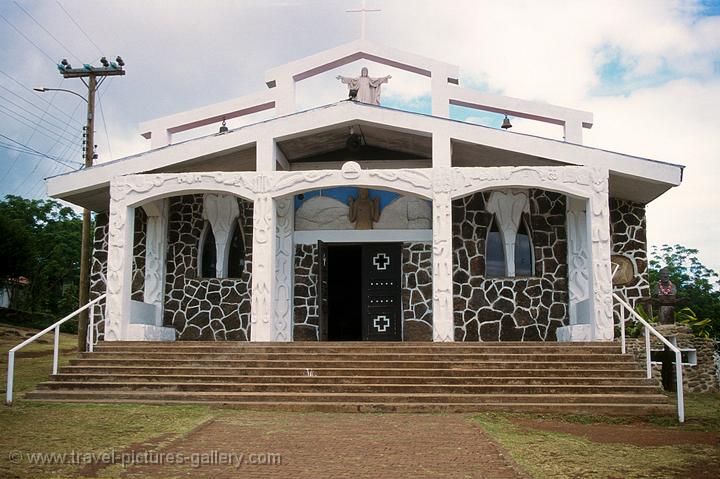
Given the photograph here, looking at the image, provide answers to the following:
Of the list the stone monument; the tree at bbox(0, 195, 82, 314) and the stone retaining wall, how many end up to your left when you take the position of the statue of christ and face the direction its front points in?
2

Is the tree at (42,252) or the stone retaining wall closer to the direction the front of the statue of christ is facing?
the stone retaining wall

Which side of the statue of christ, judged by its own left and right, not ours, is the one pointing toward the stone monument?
left

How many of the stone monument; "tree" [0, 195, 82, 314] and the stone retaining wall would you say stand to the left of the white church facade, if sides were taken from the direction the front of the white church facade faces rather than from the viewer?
2

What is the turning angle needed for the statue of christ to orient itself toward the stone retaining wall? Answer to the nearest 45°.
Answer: approximately 90° to its left

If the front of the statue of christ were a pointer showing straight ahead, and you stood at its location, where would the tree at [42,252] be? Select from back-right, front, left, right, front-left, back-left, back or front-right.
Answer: back-right

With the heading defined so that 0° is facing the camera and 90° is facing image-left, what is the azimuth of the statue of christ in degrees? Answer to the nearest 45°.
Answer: approximately 0°

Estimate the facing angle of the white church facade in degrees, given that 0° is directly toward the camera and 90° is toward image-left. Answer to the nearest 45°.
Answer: approximately 0°

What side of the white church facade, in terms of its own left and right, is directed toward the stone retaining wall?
left

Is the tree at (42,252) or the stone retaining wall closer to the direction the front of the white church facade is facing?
the stone retaining wall
